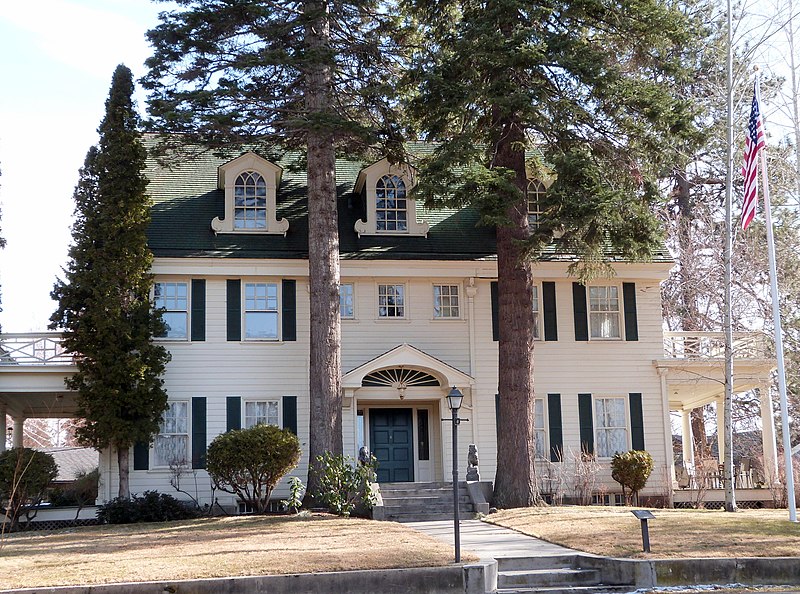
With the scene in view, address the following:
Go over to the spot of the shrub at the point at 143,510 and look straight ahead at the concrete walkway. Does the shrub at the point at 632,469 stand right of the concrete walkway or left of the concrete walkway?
left

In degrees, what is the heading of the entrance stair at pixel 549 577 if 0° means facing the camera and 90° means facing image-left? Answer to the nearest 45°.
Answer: approximately 0°

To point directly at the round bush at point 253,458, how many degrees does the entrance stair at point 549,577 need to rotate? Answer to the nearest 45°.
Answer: approximately 135° to its right

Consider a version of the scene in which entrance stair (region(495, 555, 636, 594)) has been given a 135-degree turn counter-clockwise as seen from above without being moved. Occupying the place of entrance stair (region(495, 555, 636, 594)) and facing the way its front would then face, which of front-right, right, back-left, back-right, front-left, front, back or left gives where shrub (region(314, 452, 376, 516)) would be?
left

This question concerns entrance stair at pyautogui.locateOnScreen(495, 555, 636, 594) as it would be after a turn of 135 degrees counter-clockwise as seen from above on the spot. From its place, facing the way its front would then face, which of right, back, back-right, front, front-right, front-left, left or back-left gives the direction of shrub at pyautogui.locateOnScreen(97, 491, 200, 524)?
left

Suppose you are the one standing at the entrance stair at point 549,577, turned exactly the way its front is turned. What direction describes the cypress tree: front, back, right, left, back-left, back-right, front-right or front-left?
back-right

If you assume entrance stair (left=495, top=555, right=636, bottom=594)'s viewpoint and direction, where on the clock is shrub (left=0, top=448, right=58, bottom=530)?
The shrub is roughly at 4 o'clock from the entrance stair.

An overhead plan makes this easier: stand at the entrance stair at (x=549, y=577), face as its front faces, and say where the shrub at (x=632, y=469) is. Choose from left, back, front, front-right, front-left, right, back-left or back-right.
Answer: back

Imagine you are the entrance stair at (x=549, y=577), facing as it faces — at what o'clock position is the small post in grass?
The small post in grass is roughly at 8 o'clock from the entrance stair.
